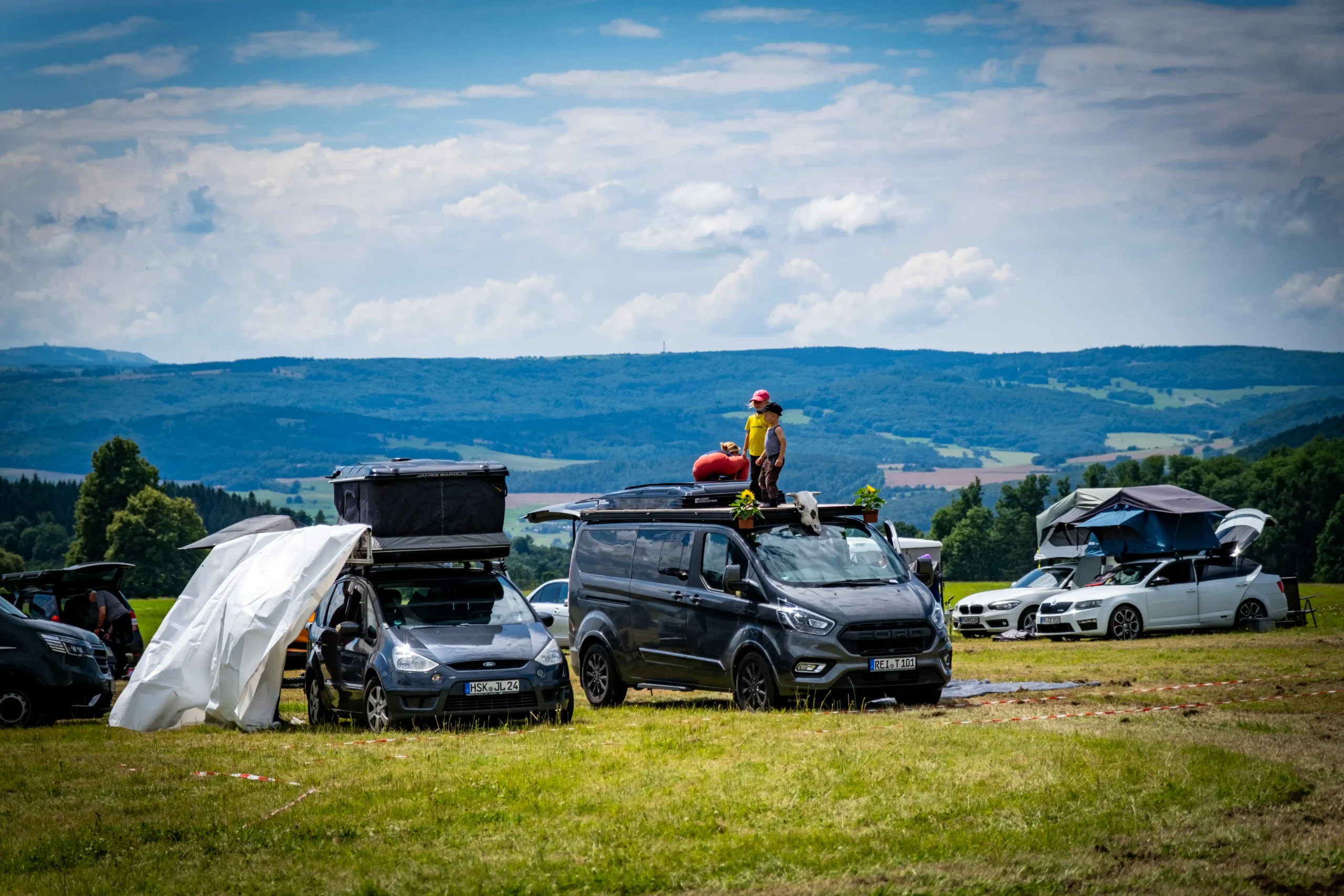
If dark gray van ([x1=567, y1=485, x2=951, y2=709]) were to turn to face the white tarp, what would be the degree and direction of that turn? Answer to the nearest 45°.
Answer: approximately 135° to its right

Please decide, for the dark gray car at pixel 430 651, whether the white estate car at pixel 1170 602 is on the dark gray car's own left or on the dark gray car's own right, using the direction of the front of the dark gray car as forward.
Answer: on the dark gray car's own left

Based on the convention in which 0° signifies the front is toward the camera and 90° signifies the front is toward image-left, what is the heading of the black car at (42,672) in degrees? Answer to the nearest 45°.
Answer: approximately 315°

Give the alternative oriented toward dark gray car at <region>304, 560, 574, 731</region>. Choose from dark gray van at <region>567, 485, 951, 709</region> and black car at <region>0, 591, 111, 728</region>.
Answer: black car at <region>0, 591, 111, 728</region>

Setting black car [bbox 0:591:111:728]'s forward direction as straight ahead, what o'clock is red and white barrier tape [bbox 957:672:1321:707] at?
The red and white barrier tape is roughly at 11 o'clock from the black car.

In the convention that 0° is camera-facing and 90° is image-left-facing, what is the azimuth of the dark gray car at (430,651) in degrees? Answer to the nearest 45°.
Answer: approximately 315°

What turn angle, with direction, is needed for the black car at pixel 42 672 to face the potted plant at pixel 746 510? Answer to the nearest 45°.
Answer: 0° — it already faces it

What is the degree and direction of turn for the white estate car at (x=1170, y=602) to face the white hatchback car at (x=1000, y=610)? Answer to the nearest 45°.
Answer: approximately 90° to its right
